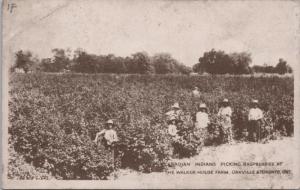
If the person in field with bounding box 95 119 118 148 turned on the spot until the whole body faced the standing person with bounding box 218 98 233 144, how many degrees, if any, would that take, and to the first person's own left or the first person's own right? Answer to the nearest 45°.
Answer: approximately 90° to the first person's own left

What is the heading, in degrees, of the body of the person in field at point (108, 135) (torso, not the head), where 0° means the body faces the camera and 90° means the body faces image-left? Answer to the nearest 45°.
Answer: approximately 0°

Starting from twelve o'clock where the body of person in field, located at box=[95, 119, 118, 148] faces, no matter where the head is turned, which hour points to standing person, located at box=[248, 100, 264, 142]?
The standing person is roughly at 9 o'clock from the person in field.

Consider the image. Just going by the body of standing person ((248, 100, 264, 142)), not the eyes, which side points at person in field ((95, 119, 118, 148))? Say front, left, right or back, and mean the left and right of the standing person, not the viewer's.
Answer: right
